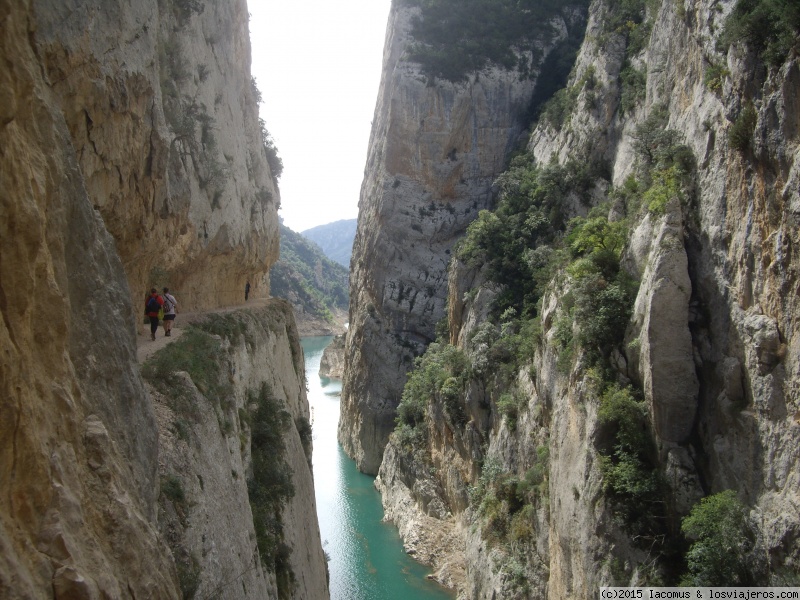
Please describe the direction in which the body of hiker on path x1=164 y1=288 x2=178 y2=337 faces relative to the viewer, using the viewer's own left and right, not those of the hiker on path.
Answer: facing away from the viewer

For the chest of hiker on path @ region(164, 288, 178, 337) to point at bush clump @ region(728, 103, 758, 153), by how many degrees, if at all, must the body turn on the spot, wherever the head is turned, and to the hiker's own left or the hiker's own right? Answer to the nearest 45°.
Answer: approximately 90° to the hiker's own right

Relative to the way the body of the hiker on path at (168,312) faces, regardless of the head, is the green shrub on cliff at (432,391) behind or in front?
in front

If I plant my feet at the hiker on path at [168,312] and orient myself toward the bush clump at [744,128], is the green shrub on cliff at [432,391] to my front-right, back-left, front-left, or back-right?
front-left
